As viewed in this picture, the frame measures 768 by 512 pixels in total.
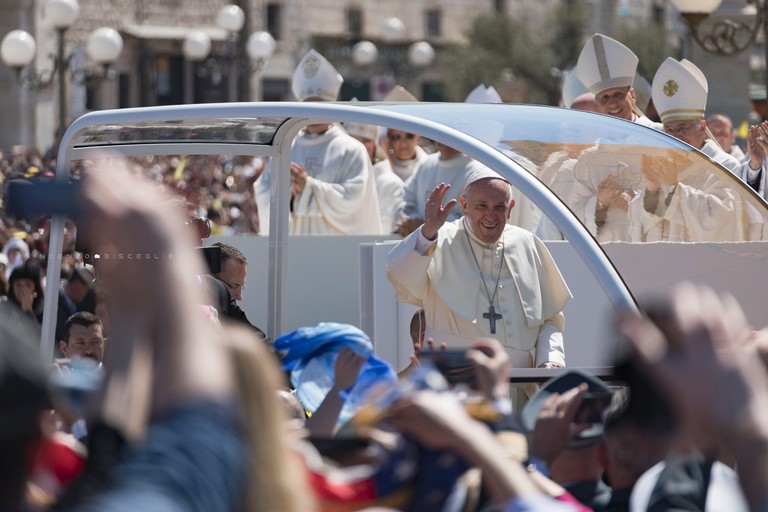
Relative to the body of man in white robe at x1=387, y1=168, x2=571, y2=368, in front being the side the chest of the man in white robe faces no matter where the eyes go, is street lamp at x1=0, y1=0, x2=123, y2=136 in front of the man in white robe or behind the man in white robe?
behind

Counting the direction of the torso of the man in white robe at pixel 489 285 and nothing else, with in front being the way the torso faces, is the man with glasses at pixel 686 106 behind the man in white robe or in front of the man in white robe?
behind

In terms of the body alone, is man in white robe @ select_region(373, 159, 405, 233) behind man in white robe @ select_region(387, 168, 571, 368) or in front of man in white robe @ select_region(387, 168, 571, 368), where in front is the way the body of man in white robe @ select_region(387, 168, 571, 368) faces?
behind

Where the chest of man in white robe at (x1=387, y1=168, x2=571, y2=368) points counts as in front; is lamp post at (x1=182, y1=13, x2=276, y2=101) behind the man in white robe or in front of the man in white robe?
behind

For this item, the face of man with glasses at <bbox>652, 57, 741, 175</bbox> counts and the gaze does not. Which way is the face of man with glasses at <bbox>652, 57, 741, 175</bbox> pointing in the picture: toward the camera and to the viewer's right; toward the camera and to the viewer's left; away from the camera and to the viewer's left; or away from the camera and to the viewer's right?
toward the camera and to the viewer's left

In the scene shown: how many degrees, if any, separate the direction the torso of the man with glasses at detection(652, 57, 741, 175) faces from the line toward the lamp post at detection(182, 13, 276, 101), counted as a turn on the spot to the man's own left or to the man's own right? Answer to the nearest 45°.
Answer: approximately 90° to the man's own right

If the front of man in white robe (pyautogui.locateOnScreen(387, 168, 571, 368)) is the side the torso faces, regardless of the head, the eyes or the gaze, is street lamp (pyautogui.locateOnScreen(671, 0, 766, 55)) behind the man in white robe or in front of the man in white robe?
behind

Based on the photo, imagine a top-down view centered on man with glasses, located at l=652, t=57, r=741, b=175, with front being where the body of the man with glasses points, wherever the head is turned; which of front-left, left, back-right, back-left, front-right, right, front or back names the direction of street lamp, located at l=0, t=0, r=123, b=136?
right

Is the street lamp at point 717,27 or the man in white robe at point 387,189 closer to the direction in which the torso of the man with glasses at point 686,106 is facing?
the man in white robe

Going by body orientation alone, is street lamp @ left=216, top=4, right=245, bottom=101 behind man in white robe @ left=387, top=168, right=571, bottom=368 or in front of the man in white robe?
behind

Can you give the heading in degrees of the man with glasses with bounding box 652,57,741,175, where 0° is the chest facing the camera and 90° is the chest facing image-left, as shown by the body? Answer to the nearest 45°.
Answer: approximately 45°
